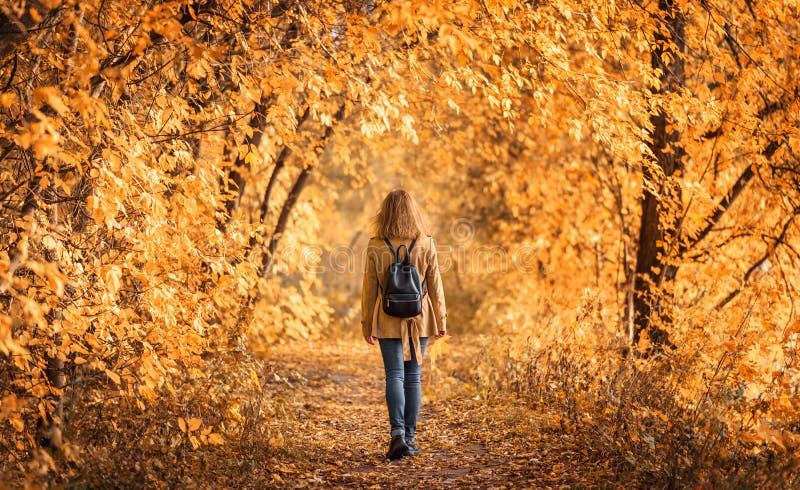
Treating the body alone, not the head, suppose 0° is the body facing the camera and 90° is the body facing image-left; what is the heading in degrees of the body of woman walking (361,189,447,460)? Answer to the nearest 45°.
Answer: approximately 180°

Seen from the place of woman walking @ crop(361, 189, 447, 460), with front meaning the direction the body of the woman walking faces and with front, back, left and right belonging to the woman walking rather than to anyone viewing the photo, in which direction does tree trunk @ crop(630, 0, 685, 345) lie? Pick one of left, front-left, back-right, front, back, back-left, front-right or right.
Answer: front-right
